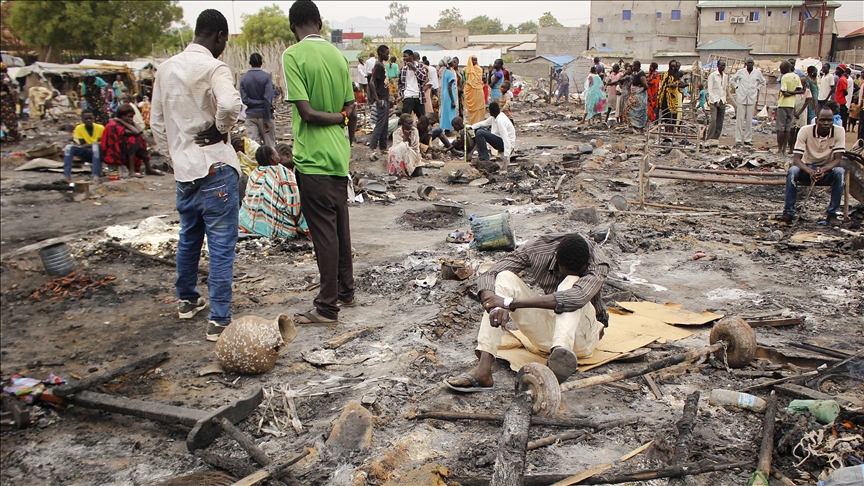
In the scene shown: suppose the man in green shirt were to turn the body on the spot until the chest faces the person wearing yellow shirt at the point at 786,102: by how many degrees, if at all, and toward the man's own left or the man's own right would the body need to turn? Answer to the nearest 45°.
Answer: approximately 90° to the man's own right

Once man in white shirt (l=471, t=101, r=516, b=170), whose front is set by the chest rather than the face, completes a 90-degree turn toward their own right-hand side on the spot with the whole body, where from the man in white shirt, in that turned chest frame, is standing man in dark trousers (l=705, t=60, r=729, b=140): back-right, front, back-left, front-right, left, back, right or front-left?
right

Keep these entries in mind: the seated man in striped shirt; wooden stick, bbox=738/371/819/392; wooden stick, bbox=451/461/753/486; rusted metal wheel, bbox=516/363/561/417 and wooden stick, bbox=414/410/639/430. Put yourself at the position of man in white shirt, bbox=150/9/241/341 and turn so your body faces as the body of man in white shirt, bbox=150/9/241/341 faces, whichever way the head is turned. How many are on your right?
5

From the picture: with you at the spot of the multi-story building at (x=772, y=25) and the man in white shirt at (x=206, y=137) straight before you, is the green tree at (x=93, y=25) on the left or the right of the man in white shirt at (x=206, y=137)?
right

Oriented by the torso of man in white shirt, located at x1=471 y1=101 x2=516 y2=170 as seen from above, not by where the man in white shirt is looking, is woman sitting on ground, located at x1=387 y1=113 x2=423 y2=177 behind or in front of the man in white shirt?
in front

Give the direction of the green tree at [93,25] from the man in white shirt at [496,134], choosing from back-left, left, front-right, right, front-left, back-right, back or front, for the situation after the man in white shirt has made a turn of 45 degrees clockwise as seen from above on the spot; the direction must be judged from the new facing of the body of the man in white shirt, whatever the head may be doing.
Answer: front-right

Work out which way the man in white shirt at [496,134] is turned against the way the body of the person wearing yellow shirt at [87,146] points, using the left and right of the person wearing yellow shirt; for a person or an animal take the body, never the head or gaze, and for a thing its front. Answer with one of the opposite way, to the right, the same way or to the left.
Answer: to the right

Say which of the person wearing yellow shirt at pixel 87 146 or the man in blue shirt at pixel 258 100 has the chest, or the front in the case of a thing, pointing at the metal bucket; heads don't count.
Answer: the person wearing yellow shirt

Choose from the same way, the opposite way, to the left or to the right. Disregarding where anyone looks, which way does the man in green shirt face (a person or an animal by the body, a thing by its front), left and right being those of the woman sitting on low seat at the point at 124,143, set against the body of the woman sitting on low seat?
the opposite way

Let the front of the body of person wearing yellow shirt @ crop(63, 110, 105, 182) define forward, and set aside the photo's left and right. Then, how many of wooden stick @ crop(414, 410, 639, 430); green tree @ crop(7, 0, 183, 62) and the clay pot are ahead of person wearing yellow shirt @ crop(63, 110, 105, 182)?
2

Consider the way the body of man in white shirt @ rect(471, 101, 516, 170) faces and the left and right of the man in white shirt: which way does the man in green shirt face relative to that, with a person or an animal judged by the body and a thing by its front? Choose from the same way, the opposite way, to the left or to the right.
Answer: to the right

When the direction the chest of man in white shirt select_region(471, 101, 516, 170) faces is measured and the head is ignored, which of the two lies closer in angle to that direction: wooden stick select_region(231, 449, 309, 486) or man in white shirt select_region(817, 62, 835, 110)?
the wooden stick

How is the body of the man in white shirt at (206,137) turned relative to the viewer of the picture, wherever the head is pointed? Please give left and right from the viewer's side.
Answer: facing away from the viewer and to the right of the viewer
